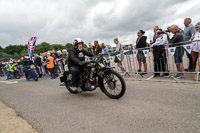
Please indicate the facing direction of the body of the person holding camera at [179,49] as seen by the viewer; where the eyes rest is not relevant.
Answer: to the viewer's left

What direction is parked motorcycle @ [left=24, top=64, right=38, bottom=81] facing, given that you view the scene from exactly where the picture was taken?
facing the viewer and to the right of the viewer

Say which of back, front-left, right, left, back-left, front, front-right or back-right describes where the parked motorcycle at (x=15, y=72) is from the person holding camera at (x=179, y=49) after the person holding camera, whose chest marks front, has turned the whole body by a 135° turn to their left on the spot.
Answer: back-right

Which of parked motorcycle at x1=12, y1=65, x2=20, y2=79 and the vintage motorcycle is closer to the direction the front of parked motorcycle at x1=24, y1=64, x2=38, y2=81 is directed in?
the vintage motorcycle

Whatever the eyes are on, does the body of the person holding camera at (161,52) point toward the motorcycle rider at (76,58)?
yes
